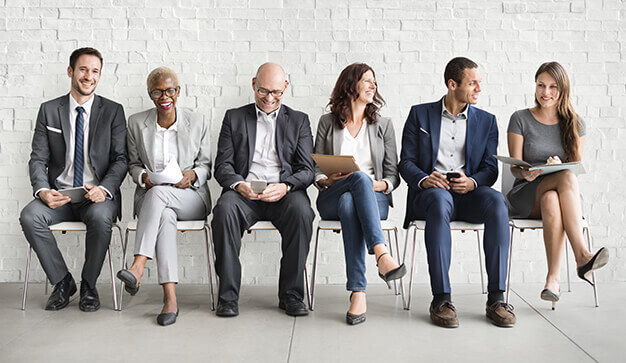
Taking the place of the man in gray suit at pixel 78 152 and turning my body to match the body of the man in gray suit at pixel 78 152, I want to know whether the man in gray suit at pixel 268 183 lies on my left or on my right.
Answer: on my left

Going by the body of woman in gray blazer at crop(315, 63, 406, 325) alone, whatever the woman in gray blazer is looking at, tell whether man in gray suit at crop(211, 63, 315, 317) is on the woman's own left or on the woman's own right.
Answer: on the woman's own right

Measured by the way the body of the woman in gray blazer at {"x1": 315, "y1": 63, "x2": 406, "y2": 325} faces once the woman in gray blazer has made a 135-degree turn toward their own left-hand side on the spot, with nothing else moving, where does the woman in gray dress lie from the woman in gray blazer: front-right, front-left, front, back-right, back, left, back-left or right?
front-right

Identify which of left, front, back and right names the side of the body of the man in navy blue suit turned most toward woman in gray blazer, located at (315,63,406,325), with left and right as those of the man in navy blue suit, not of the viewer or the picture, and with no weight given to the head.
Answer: right

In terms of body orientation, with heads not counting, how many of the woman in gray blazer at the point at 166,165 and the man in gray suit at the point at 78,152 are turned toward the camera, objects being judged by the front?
2

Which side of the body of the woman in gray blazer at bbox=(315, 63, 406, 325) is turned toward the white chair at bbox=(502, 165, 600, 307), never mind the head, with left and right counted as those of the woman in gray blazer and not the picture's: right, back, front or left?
left

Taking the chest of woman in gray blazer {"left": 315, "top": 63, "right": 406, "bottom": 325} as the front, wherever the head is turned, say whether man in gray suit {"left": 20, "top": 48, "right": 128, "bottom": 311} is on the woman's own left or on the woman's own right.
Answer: on the woman's own right

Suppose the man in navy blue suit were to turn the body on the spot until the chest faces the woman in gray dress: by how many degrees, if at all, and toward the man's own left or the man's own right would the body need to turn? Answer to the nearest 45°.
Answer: approximately 90° to the man's own left
